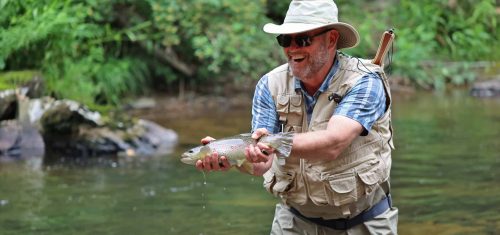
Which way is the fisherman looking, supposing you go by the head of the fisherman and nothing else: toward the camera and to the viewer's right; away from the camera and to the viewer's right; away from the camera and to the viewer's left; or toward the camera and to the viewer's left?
toward the camera and to the viewer's left

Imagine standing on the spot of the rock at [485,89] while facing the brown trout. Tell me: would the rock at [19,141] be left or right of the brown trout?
right

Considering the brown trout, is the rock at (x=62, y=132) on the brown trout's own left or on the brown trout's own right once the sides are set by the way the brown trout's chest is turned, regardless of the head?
on the brown trout's own right

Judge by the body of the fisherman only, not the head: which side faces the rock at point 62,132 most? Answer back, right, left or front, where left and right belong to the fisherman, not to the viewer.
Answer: right

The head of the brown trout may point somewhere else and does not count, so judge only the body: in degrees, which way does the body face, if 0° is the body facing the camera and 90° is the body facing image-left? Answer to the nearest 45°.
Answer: approximately 90°

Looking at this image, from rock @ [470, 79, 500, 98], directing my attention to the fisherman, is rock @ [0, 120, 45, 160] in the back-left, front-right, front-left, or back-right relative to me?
front-right
